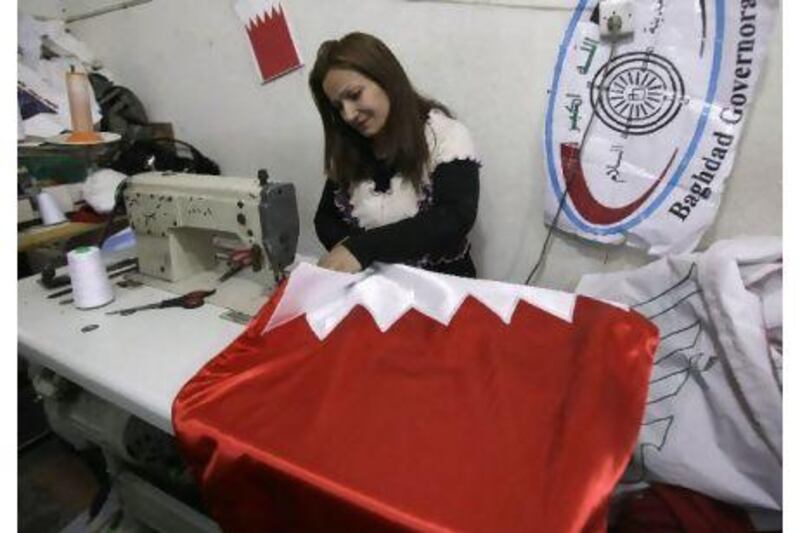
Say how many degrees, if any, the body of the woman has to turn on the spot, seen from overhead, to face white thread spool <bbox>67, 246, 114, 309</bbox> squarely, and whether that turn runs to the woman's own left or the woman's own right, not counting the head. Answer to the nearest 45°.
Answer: approximately 45° to the woman's own right

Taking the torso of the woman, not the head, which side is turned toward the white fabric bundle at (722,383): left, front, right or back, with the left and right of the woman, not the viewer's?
left

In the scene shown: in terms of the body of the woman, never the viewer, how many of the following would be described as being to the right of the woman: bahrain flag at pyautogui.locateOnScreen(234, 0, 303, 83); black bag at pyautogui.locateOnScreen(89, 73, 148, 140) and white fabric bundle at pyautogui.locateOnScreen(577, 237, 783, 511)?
2

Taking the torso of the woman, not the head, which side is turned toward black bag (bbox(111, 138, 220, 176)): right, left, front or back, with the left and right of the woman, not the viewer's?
right

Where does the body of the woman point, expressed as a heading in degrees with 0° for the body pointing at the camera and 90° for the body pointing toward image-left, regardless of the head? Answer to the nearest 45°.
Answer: approximately 45°

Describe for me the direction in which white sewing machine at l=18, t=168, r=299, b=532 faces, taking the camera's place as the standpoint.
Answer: facing away from the viewer and to the right of the viewer

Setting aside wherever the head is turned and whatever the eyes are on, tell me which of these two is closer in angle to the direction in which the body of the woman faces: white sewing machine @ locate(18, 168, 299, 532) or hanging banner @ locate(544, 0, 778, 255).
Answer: the white sewing machine
